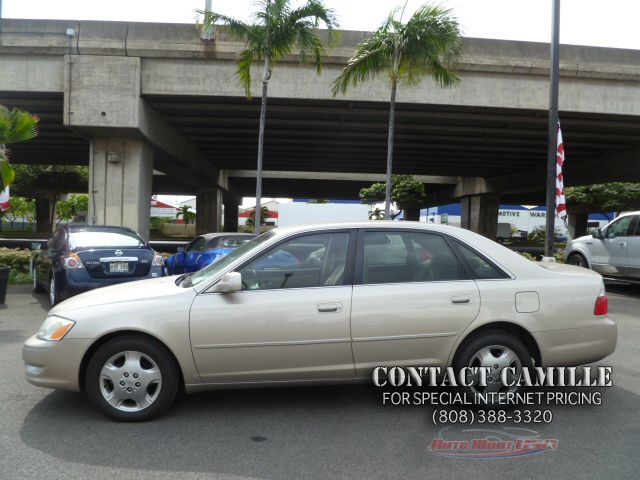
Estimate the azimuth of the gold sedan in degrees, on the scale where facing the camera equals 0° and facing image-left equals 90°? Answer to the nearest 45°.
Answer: approximately 90°

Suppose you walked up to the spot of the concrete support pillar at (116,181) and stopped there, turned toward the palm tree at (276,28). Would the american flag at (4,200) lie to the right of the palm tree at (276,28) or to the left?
right

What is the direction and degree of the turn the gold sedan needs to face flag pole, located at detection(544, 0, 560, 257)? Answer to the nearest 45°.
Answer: approximately 135° to its right

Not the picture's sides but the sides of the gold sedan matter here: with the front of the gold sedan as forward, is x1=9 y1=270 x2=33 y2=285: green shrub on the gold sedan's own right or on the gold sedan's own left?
on the gold sedan's own right

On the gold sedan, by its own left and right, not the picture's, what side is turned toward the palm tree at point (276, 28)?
right

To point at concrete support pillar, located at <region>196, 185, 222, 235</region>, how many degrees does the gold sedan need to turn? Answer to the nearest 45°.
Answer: approximately 90° to its right

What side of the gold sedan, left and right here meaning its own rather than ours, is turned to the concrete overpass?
right

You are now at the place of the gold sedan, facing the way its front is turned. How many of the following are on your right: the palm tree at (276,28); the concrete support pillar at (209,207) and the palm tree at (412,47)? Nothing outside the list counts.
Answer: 3

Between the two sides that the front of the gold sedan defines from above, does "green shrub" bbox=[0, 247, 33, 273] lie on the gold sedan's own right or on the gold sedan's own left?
on the gold sedan's own right
